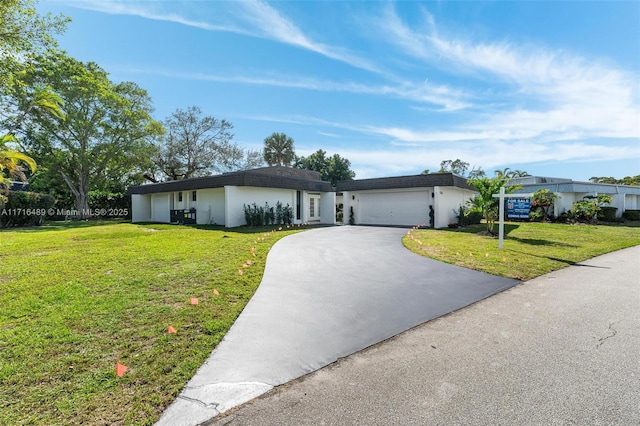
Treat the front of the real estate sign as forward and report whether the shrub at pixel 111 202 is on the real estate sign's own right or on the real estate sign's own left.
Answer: on the real estate sign's own right

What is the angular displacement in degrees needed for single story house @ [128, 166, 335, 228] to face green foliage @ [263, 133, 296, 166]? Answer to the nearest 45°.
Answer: approximately 135° to its left

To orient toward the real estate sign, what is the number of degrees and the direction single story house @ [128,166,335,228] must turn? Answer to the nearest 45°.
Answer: approximately 45° to its left

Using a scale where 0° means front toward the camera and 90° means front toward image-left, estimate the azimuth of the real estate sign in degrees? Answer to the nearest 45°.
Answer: approximately 0°

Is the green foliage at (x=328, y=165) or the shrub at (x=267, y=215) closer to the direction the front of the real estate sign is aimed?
the shrub

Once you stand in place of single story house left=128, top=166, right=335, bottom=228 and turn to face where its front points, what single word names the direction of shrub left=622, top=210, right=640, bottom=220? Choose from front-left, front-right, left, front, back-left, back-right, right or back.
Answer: front-left

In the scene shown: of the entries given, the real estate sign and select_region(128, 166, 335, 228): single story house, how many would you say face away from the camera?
0
